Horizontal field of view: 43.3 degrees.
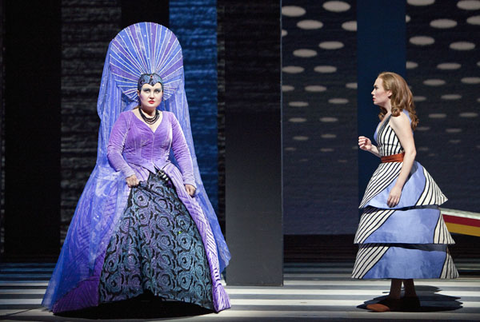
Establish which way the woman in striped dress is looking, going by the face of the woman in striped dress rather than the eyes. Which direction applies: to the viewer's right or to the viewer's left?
to the viewer's left

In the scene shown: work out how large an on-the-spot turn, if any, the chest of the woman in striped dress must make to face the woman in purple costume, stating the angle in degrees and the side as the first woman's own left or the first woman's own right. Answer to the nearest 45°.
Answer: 0° — they already face them

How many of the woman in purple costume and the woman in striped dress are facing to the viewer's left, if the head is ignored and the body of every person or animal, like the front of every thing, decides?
1

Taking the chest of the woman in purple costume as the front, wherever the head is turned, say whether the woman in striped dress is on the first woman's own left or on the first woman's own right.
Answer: on the first woman's own left

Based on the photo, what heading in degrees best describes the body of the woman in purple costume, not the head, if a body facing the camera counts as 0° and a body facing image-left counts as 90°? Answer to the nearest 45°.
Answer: approximately 0°

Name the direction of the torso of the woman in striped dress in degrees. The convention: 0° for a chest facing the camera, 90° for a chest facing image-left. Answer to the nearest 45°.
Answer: approximately 90°
